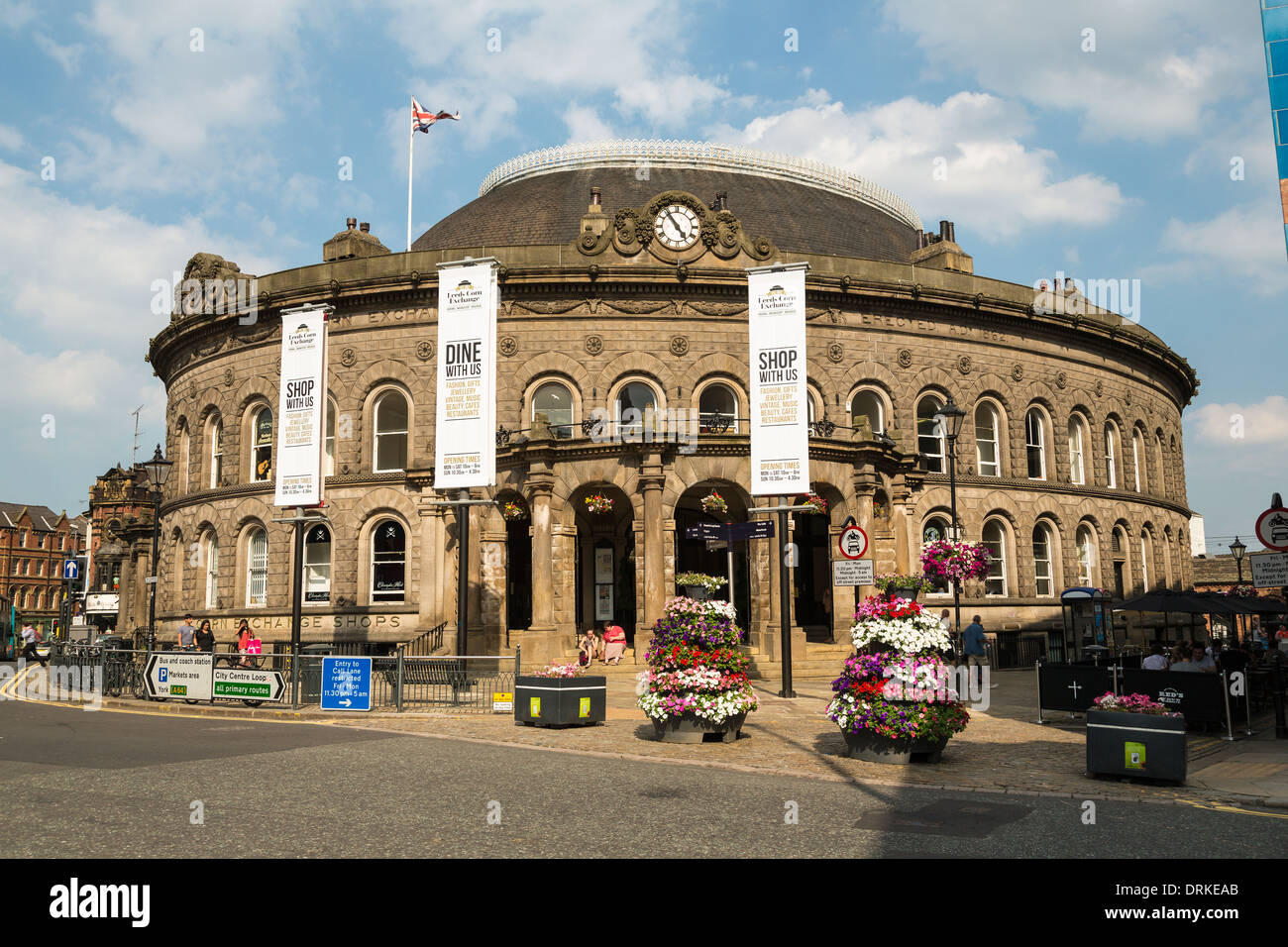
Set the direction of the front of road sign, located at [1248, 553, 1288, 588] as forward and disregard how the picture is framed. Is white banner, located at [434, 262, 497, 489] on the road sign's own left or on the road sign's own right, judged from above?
on the road sign's own right

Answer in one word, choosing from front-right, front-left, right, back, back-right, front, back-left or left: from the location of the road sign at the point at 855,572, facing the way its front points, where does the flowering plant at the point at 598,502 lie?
back-right

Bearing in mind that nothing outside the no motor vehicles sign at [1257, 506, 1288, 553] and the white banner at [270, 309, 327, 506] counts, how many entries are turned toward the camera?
2

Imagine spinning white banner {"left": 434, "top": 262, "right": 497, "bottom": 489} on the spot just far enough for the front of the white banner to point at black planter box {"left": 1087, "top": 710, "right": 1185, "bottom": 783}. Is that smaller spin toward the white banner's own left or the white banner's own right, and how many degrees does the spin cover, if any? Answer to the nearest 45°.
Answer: approximately 45° to the white banner's own left

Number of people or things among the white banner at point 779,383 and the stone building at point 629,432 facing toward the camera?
2
